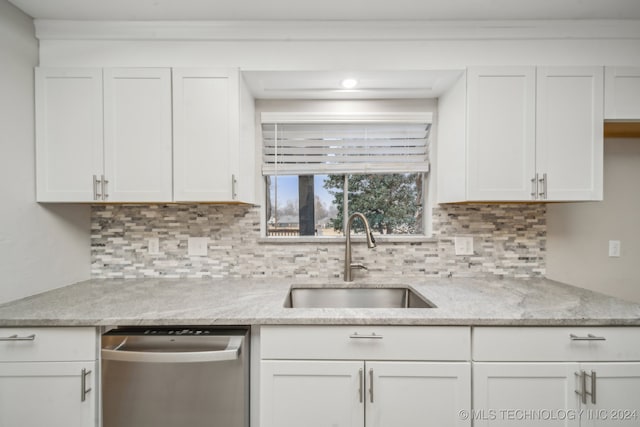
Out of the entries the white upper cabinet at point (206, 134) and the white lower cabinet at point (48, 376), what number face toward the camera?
2

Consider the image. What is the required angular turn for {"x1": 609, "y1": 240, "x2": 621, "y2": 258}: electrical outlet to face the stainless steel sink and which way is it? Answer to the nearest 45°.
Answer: approximately 45° to its right

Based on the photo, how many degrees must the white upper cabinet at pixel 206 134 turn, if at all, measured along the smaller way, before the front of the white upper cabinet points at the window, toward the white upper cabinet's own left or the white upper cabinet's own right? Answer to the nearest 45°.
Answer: approximately 90° to the white upper cabinet's own left

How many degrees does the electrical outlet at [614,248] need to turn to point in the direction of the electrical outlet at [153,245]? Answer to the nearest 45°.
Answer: approximately 45° to its right

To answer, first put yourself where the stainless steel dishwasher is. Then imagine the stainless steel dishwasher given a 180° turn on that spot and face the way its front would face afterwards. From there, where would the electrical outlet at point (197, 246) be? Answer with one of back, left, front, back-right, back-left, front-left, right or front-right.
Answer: front

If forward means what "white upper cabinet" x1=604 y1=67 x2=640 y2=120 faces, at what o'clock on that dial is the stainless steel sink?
The stainless steel sink is roughly at 2 o'clock from the white upper cabinet.
